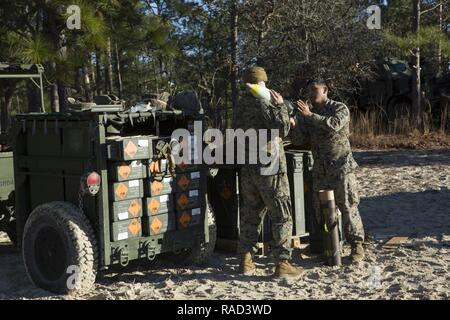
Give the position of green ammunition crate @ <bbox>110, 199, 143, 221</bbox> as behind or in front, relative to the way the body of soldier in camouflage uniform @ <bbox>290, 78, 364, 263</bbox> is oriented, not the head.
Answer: in front

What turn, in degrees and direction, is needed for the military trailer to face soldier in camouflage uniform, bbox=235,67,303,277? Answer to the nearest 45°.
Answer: approximately 135° to its right

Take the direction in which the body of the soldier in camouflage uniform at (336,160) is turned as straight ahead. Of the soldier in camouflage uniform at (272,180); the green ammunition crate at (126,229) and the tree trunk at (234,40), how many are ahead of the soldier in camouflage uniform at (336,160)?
2

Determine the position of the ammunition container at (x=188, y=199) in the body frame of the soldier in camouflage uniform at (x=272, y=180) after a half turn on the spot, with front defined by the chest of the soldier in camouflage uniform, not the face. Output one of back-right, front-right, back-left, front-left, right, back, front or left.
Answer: front-right

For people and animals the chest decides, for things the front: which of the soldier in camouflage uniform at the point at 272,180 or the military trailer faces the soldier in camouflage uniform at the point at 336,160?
the soldier in camouflage uniform at the point at 272,180

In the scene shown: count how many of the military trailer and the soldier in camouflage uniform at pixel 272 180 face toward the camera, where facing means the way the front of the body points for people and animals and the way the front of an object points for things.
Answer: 0

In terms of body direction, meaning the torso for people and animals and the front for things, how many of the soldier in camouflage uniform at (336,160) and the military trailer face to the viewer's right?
0

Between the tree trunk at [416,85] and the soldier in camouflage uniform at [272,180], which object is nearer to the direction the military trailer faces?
the tree trunk

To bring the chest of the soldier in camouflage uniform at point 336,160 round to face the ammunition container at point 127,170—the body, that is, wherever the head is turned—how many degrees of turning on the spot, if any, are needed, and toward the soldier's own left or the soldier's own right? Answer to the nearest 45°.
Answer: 0° — they already face it

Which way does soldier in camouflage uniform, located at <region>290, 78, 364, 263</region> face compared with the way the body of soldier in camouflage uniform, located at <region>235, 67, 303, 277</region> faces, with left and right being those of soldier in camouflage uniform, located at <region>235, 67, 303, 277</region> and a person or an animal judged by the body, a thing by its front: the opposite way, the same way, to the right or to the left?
the opposite way

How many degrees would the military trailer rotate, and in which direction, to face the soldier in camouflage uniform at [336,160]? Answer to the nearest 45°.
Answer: approximately 135° to its right

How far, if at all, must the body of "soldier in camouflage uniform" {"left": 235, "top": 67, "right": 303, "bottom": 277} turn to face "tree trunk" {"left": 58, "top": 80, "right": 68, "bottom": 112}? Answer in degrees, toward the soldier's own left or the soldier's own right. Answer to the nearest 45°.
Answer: approximately 90° to the soldier's own left

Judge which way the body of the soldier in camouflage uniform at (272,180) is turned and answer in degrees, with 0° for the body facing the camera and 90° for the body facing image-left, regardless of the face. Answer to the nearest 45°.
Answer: approximately 225°

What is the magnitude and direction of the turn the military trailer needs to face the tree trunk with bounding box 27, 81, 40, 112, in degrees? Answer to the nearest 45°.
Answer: approximately 45° to its right

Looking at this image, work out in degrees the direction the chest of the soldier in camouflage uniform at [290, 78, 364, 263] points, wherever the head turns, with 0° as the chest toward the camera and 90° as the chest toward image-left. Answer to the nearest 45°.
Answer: approximately 45°

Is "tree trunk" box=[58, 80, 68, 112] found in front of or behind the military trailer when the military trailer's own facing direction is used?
in front

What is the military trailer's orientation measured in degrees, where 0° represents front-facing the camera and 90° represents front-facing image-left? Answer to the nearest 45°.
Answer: approximately 135°
